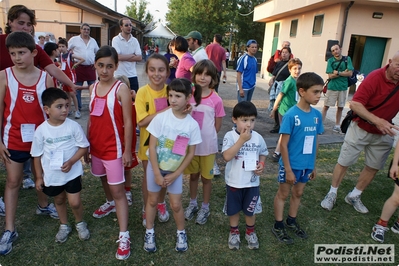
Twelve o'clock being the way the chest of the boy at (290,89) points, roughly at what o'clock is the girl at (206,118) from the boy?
The girl is roughly at 2 o'clock from the boy.

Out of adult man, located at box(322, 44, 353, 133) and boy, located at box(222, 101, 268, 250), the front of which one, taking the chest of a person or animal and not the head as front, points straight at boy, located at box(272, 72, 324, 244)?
the adult man

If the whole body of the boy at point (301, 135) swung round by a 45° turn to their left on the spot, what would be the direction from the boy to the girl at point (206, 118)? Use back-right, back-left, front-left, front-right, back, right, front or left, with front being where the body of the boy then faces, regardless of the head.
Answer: back

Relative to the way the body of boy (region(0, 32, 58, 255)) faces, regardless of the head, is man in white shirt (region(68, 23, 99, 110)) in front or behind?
behind

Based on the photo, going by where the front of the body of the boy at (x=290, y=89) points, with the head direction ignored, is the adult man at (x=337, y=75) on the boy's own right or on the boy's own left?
on the boy's own left
